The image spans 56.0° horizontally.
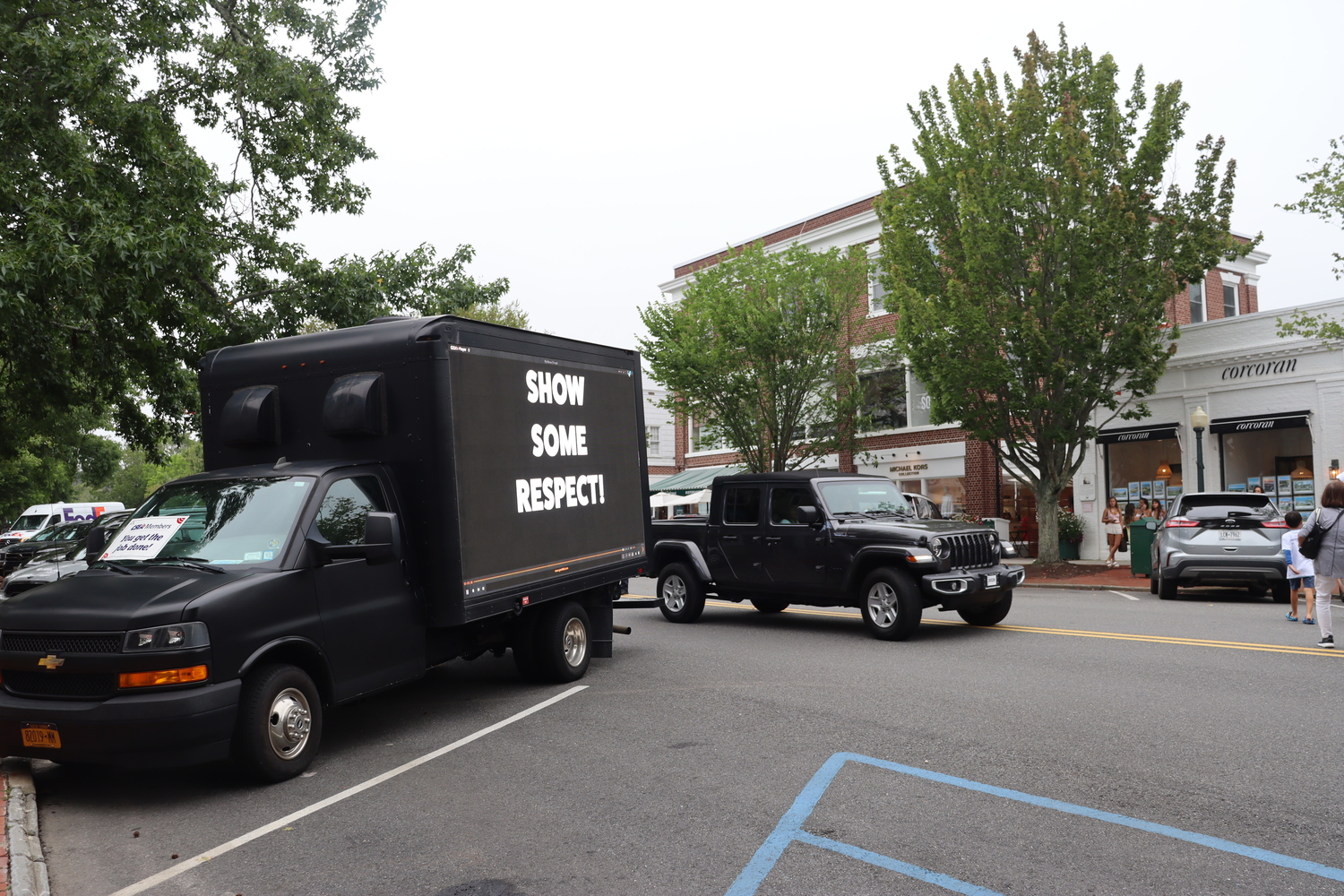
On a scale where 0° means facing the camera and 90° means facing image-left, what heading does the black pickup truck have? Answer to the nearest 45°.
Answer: approximately 315°

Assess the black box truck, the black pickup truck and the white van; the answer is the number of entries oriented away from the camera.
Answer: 0

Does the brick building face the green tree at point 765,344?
yes

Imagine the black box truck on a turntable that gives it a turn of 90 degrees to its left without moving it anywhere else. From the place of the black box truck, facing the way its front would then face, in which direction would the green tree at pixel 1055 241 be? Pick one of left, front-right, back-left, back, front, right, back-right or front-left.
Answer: left

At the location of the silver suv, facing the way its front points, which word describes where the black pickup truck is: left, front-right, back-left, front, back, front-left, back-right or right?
back-left

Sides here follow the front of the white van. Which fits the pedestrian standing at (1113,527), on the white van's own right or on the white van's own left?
on the white van's own left

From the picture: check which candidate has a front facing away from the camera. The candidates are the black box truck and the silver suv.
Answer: the silver suv

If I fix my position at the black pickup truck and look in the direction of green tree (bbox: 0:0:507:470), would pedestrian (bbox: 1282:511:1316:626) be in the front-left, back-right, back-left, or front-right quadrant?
back-right

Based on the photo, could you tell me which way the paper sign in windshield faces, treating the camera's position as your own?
facing the viewer and to the left of the viewer

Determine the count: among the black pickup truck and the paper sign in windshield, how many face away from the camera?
0

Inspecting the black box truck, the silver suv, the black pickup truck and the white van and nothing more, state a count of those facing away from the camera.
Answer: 1

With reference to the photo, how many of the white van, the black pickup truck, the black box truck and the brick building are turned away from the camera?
0

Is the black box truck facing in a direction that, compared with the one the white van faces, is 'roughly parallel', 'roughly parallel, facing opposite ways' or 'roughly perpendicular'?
roughly parallel

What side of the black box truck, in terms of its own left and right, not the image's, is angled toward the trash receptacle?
back

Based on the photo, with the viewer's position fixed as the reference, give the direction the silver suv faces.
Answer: facing away from the viewer

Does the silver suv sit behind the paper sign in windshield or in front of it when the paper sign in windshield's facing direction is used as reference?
behind
